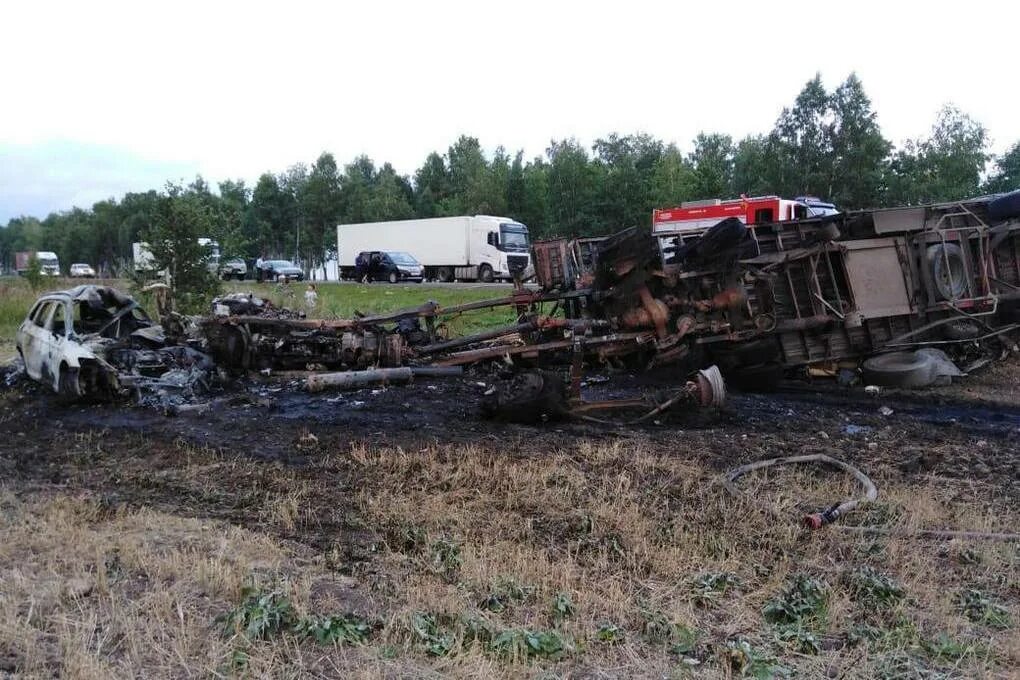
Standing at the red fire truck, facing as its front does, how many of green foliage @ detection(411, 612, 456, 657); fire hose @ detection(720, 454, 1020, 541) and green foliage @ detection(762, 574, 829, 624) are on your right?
3

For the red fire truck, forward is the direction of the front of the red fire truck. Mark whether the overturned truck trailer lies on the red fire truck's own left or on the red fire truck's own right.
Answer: on the red fire truck's own right

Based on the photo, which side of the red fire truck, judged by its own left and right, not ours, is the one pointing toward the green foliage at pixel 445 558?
right

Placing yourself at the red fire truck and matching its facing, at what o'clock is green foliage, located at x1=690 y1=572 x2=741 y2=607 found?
The green foliage is roughly at 3 o'clock from the red fire truck.

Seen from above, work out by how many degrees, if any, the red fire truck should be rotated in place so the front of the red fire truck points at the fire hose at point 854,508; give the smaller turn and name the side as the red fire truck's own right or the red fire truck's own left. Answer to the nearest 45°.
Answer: approximately 90° to the red fire truck's own right

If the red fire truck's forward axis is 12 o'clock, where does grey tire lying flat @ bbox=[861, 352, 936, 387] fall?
The grey tire lying flat is roughly at 3 o'clock from the red fire truck.

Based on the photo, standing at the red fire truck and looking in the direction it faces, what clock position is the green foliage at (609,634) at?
The green foliage is roughly at 3 o'clock from the red fire truck.

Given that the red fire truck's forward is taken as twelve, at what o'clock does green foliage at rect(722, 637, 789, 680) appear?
The green foliage is roughly at 3 o'clock from the red fire truck.

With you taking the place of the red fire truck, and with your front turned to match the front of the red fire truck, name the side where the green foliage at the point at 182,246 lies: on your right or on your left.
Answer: on your right

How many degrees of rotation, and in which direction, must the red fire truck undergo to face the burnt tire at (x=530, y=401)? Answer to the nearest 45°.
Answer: approximately 90° to its right

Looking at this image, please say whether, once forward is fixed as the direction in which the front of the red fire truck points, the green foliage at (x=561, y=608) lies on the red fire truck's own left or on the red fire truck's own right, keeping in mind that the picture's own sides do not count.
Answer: on the red fire truck's own right

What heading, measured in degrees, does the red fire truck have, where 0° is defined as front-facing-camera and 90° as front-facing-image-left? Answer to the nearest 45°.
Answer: approximately 270°
